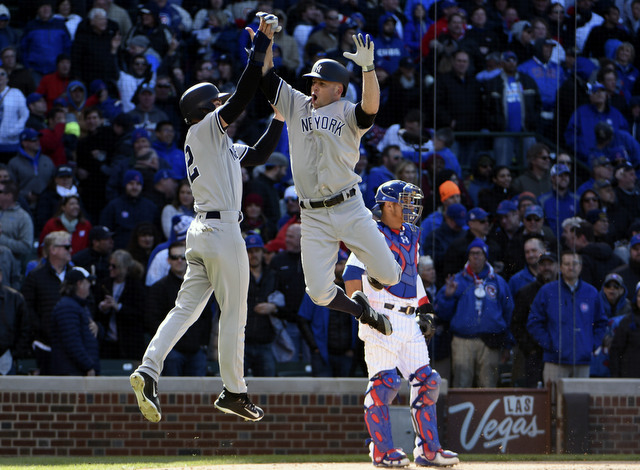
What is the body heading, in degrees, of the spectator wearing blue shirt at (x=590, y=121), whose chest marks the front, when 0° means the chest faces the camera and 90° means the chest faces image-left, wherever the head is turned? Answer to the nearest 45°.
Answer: approximately 0°

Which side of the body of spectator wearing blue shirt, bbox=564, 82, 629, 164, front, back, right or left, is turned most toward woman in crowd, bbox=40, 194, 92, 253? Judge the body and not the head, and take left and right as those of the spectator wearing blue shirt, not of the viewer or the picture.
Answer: right

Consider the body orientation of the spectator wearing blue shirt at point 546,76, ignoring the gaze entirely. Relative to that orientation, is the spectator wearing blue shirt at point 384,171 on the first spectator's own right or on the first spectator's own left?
on the first spectator's own right

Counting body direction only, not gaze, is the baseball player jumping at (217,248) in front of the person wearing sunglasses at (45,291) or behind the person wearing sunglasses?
in front

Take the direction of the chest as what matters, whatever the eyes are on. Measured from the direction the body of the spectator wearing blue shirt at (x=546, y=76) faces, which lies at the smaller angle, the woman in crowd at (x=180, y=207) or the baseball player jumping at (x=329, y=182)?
the baseball player jumping

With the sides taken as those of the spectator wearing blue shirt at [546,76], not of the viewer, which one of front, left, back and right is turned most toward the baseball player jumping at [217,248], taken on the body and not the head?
front

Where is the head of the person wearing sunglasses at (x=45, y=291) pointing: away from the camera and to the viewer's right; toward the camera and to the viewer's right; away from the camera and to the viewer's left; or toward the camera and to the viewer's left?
toward the camera and to the viewer's right

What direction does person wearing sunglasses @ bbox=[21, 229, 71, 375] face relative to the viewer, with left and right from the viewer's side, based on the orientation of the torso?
facing the viewer and to the right of the viewer

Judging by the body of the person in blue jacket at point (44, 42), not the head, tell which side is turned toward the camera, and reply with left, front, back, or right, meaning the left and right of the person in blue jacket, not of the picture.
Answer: front

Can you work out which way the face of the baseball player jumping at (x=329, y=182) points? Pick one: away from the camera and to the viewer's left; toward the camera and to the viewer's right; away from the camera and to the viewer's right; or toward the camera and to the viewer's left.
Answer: toward the camera and to the viewer's left

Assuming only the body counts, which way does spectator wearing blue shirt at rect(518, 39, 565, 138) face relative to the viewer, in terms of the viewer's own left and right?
facing the viewer

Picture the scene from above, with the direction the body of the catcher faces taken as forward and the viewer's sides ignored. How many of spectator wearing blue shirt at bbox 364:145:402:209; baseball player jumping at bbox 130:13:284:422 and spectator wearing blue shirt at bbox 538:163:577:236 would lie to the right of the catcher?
1

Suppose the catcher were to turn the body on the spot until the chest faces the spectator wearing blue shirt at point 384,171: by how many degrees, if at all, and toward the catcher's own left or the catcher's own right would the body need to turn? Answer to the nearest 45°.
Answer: approximately 135° to the catcher's own left

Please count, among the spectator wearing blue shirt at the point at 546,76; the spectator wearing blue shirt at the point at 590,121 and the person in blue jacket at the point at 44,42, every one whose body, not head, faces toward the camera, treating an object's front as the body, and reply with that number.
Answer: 3
